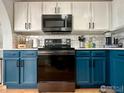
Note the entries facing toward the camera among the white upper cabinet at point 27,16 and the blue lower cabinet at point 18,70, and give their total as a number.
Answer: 2

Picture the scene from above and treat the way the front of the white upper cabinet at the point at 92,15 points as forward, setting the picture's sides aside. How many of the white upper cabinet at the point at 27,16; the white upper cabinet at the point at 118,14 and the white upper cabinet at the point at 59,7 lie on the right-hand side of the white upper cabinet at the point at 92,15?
2

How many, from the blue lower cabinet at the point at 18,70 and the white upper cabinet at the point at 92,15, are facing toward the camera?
2

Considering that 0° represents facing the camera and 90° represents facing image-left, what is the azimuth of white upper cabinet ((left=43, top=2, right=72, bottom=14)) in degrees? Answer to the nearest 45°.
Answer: approximately 0°

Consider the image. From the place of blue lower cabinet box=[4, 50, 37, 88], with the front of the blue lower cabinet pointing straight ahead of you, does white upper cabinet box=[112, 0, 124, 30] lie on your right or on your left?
on your left

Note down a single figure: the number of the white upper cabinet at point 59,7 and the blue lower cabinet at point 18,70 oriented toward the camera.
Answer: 2

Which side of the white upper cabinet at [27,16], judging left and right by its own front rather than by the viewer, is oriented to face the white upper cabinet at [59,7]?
left

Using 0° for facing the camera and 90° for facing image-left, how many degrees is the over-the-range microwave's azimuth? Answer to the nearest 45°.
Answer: approximately 0°

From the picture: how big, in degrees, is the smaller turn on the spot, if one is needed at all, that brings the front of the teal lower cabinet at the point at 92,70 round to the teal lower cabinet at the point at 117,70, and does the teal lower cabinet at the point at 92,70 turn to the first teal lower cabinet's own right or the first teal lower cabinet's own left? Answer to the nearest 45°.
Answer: approximately 45° to the first teal lower cabinet's own left
